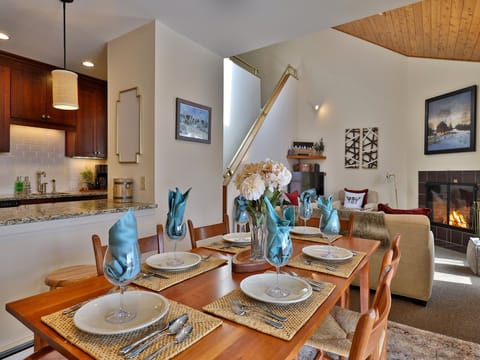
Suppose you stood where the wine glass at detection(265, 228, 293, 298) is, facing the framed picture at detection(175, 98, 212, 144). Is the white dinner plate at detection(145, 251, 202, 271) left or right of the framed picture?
left

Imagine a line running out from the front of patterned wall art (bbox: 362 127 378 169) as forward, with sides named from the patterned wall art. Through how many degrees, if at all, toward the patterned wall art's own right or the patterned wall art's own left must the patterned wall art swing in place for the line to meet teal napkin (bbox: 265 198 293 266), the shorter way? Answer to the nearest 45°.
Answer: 0° — it already faces it

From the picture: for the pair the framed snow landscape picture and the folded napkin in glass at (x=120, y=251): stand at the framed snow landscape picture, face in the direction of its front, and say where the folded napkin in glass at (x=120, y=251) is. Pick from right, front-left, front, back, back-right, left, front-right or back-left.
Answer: front-left

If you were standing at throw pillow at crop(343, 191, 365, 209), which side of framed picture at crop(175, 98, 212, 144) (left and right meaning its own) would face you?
left

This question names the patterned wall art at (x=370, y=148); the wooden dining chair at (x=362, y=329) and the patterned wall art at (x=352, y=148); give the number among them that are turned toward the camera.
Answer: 2

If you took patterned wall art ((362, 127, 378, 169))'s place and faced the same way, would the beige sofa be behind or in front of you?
in front

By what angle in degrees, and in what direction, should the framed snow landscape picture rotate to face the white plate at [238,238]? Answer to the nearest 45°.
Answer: approximately 45° to its left

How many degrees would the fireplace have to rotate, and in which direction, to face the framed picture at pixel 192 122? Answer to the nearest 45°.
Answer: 0° — it already faces it

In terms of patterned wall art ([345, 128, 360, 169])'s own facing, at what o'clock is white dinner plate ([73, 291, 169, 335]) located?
The white dinner plate is roughly at 12 o'clock from the patterned wall art.

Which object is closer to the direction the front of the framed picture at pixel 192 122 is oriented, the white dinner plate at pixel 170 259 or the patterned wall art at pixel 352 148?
the white dinner plate
